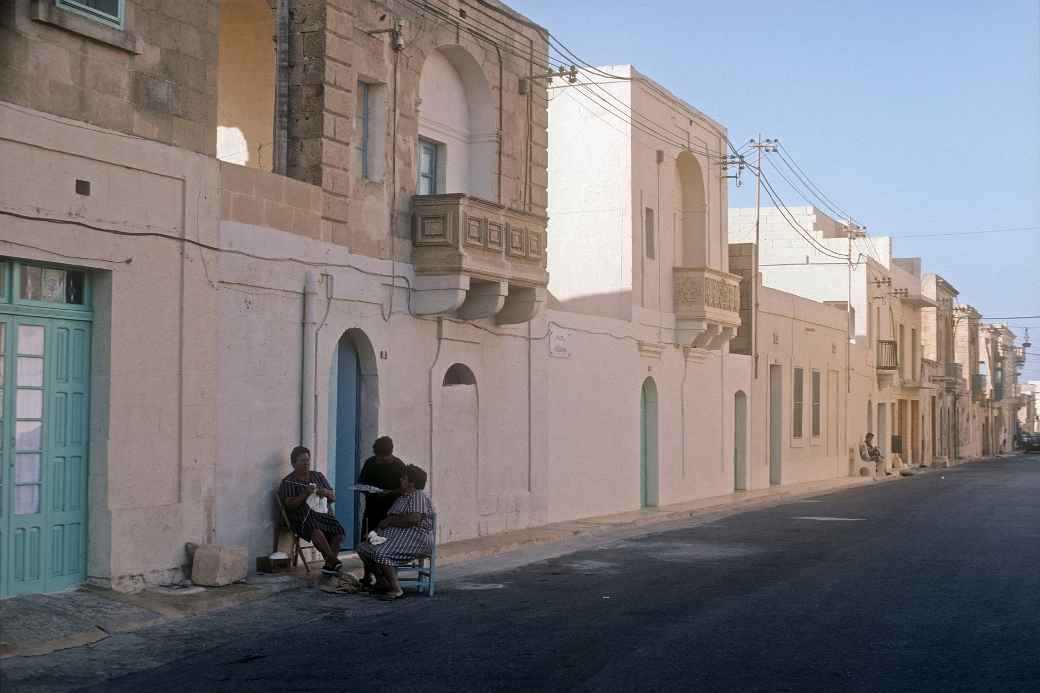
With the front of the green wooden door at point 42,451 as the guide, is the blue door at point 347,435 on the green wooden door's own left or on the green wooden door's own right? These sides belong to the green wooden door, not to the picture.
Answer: on the green wooden door's own left

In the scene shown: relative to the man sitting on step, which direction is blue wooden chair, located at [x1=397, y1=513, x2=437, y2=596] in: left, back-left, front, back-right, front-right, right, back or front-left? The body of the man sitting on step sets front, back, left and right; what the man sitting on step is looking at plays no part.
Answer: front-right

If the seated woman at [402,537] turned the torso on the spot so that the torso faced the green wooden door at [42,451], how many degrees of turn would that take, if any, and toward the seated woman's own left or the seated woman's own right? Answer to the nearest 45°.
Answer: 0° — they already face it

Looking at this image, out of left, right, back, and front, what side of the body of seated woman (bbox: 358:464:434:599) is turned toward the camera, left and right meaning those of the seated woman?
left

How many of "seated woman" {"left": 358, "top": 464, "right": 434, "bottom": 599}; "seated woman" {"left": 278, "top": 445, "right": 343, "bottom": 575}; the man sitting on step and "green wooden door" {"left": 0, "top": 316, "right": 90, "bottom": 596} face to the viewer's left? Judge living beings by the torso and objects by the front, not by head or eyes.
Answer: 1

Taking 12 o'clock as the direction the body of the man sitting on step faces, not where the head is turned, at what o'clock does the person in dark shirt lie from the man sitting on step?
The person in dark shirt is roughly at 2 o'clock from the man sitting on step.

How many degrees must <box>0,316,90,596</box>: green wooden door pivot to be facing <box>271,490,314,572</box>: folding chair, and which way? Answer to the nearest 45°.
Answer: approximately 90° to its left

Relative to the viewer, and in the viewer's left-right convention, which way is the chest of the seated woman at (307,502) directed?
facing the viewer and to the right of the viewer

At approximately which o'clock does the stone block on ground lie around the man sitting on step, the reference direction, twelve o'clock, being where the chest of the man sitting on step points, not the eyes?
The stone block on ground is roughly at 2 o'clock from the man sitting on step.

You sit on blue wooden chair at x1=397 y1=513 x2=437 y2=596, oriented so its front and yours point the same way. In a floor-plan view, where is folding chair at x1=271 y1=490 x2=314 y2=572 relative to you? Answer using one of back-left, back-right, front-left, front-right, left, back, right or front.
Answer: front-right

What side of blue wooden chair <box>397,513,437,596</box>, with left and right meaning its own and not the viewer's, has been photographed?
left

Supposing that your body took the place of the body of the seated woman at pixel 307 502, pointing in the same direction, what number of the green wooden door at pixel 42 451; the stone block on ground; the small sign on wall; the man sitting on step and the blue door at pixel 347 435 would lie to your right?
2

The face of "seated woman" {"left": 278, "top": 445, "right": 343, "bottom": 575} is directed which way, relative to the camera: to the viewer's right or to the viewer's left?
to the viewer's right

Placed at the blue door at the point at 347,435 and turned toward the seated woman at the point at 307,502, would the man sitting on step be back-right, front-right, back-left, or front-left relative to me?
back-left

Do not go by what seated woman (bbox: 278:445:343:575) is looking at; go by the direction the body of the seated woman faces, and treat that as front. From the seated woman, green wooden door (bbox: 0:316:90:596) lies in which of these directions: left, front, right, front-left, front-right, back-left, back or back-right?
right

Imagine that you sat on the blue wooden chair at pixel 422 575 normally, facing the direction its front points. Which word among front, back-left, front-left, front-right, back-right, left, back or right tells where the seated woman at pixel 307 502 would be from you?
front-right

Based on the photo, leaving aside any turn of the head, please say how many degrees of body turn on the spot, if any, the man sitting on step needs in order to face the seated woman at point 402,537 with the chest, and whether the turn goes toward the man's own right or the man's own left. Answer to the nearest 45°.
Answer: approximately 45° to the man's own right

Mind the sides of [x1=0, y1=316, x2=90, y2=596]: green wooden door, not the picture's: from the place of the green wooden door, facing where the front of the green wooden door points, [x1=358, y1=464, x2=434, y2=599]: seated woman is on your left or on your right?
on your left
